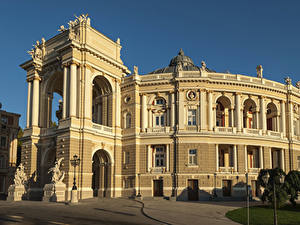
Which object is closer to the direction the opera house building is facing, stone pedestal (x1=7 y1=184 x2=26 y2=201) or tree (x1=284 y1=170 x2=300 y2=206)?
the stone pedestal

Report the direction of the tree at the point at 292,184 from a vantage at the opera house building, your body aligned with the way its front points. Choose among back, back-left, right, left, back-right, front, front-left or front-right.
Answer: left

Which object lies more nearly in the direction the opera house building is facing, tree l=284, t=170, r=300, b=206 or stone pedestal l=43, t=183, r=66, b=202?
the stone pedestal

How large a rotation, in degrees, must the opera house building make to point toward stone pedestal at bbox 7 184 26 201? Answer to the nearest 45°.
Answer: approximately 45° to its right

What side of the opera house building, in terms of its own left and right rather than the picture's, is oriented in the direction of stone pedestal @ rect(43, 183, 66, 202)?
front

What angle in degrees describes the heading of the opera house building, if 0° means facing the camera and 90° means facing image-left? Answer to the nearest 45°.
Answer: approximately 45°

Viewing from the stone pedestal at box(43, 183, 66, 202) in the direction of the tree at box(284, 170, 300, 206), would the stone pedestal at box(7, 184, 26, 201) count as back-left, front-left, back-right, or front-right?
back-left
